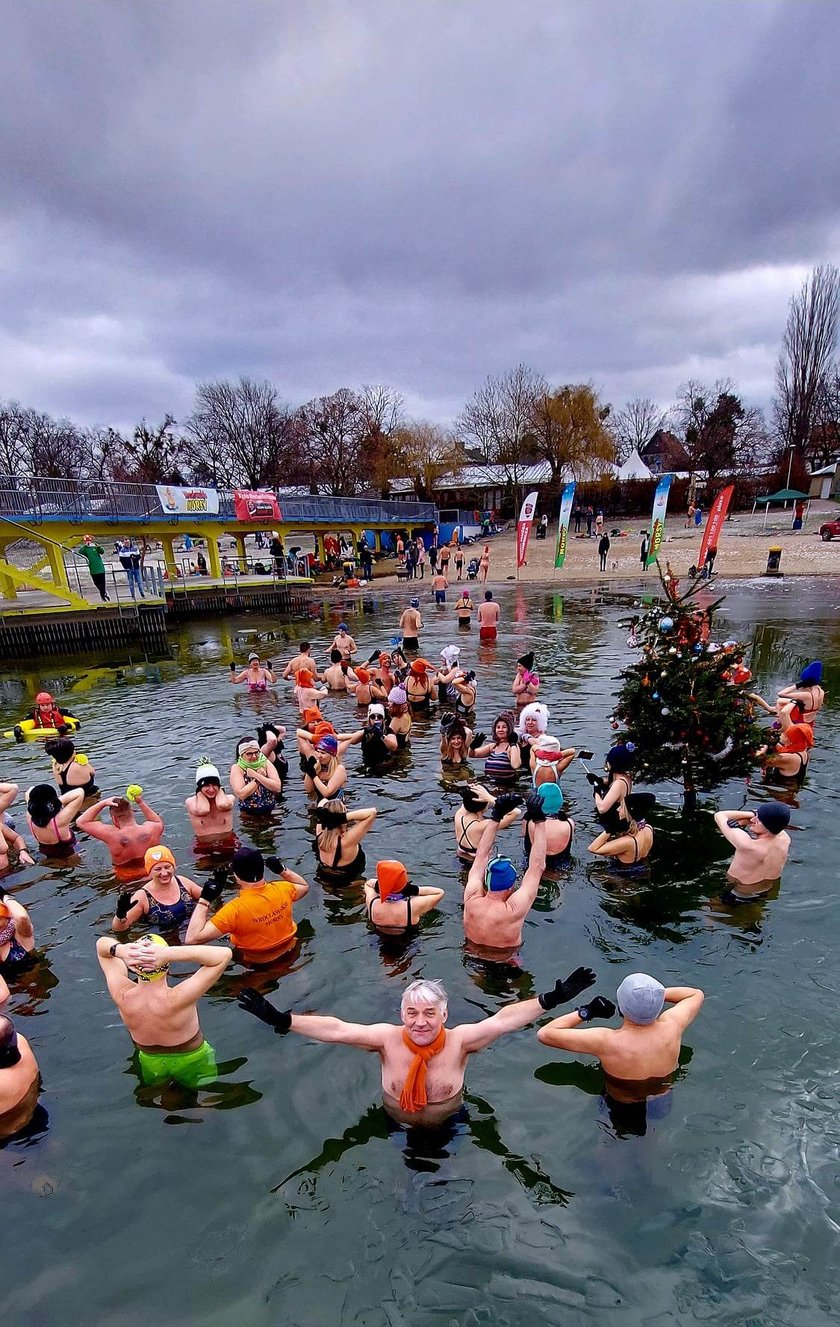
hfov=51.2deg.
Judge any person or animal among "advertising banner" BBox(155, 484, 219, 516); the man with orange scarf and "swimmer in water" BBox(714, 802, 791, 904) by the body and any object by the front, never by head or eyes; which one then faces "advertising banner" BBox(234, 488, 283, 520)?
the swimmer in water

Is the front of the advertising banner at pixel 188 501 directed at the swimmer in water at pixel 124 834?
yes

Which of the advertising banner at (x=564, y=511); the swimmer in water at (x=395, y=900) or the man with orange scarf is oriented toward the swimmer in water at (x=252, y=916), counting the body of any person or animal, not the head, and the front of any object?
the advertising banner

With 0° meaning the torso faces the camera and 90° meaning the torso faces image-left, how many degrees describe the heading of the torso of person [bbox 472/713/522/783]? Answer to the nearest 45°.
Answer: approximately 0°

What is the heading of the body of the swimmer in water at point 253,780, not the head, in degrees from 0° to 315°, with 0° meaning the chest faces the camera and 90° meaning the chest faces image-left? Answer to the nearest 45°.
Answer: approximately 0°

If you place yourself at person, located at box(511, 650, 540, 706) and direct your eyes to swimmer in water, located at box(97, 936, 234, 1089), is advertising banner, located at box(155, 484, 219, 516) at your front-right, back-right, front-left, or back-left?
back-right

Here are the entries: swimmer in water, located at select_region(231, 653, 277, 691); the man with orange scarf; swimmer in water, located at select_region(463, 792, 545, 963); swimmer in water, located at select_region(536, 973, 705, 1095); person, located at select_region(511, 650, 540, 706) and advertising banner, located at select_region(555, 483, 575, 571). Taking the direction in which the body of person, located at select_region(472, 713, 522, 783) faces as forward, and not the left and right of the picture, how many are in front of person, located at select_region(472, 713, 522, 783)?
3

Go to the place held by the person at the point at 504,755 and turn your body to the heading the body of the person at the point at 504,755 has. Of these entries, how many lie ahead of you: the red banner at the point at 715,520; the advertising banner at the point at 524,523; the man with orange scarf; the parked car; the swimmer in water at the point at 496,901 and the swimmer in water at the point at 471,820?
3

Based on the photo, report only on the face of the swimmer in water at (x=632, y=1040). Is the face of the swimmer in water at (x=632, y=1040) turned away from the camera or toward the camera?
away from the camera

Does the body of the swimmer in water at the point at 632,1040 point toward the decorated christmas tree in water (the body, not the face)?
yes

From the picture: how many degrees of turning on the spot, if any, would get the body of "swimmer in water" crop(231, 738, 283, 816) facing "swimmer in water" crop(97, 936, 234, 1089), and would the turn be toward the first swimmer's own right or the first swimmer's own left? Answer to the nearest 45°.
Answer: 0° — they already face them

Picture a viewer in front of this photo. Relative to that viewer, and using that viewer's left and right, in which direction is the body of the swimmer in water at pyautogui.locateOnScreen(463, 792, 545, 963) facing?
facing away from the viewer

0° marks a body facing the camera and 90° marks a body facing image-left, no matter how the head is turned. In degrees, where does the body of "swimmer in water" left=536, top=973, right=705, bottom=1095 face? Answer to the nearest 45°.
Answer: approximately 180°
